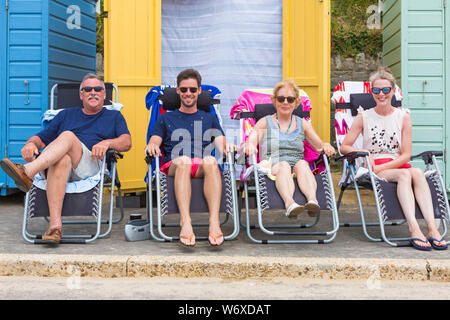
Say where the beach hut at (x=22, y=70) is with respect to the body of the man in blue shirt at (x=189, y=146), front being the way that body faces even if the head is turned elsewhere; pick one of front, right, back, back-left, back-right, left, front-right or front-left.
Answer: back-right

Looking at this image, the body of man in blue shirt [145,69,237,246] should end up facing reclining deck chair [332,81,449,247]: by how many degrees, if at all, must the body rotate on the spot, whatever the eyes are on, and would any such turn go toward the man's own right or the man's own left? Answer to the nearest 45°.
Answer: approximately 90° to the man's own left

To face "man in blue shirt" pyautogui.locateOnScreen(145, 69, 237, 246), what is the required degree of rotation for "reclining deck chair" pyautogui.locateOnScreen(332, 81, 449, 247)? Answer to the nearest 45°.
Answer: approximately 135° to its right

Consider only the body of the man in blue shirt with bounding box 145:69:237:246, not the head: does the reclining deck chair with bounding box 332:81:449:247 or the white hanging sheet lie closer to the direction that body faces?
the reclining deck chair

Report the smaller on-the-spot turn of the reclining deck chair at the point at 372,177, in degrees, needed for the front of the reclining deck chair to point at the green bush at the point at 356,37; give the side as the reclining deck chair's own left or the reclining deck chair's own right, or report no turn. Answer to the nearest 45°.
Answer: approximately 135° to the reclining deck chair's own left

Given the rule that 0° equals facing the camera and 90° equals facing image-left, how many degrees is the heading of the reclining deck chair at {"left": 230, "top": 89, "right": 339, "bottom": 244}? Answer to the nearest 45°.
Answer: approximately 0°

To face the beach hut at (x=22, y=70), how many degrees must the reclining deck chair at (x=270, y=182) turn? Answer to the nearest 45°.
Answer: approximately 135° to its right

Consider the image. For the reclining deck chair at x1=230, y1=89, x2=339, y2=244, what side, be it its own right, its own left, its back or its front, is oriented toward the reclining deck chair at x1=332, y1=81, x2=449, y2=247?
left
